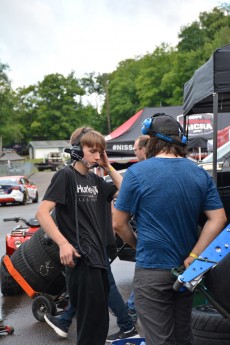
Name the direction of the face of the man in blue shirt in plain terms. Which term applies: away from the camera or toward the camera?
away from the camera

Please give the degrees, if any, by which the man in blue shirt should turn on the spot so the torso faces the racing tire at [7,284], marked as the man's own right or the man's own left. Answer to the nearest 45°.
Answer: approximately 45° to the man's own left

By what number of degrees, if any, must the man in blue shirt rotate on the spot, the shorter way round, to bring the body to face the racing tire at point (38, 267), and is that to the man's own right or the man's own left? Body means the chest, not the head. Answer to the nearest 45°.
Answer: approximately 45° to the man's own left

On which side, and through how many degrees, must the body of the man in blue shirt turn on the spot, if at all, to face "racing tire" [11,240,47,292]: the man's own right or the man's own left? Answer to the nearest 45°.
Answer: approximately 45° to the man's own left

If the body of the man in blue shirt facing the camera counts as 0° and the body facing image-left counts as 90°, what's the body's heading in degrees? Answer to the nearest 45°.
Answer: approximately 180°
